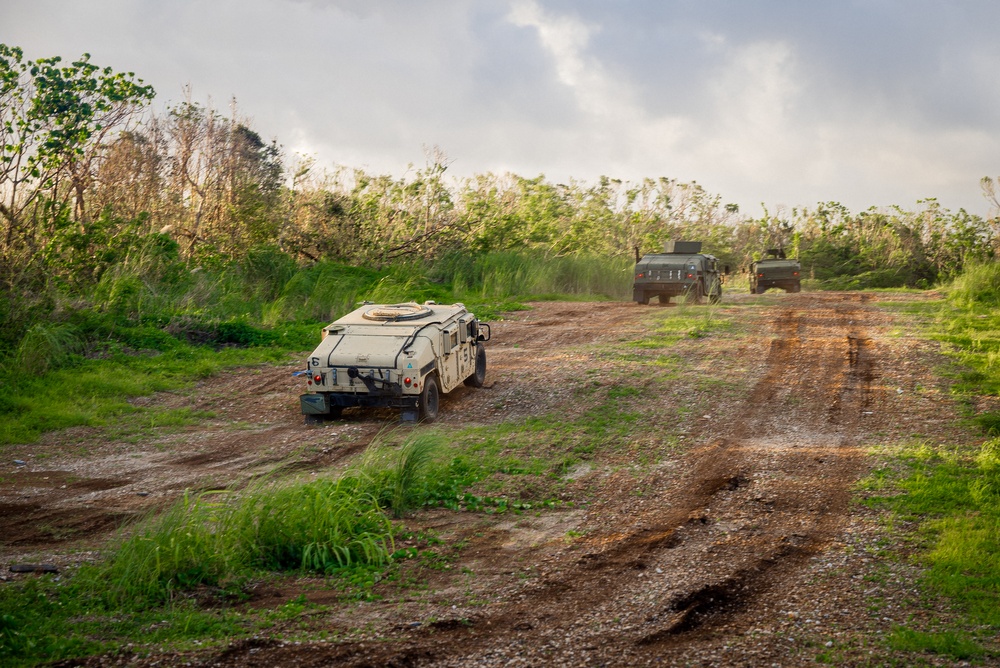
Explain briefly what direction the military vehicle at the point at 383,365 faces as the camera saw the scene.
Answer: facing away from the viewer and to the right of the viewer

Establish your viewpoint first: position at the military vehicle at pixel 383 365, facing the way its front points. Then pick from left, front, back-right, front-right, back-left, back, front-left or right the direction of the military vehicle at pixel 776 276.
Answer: front

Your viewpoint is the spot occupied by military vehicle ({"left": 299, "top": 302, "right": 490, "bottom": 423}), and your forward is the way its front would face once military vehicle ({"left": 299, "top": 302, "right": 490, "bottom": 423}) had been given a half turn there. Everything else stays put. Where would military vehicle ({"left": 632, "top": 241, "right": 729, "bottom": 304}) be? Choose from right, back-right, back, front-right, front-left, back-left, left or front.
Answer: back
